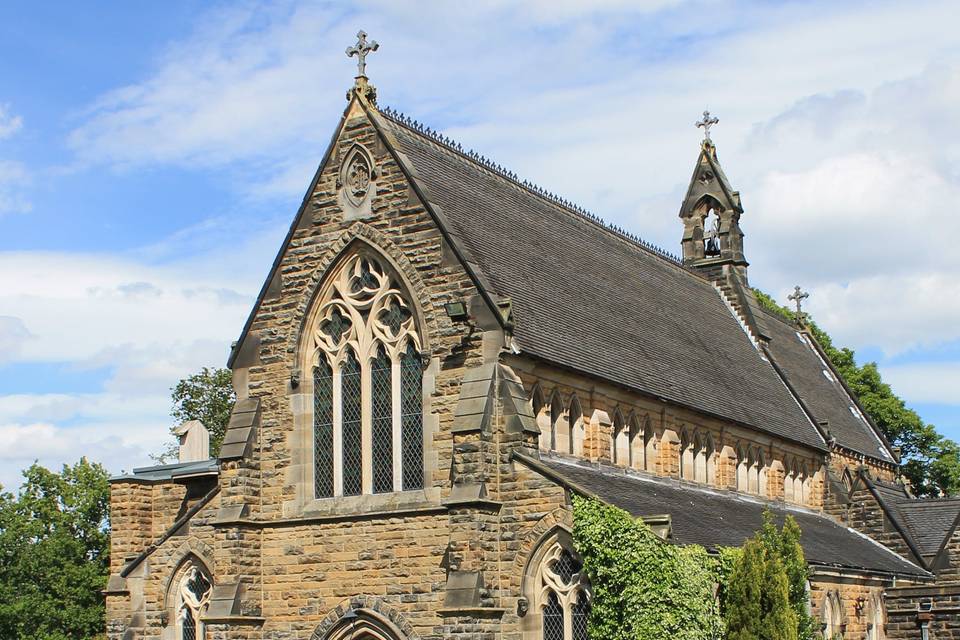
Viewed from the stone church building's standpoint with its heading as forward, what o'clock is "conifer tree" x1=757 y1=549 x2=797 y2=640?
The conifer tree is roughly at 8 o'clock from the stone church building.

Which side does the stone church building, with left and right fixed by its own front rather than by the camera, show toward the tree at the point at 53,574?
right

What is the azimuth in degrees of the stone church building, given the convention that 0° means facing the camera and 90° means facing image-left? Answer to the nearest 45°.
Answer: approximately 45°
